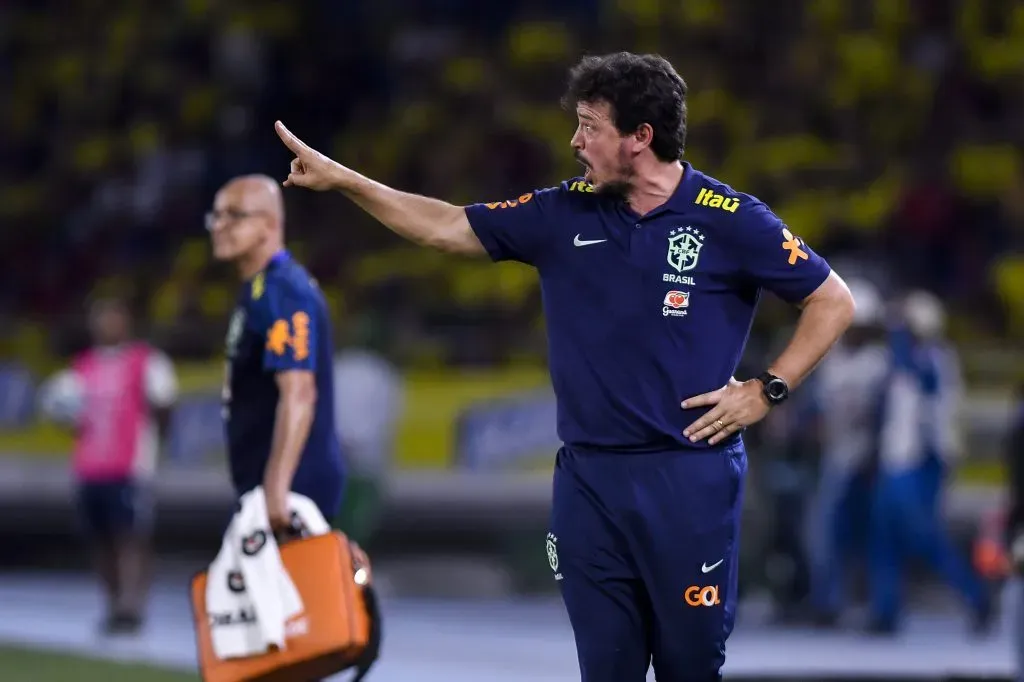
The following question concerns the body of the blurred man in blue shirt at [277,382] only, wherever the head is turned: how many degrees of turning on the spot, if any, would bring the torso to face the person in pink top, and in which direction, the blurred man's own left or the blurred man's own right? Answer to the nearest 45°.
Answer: approximately 90° to the blurred man's own right

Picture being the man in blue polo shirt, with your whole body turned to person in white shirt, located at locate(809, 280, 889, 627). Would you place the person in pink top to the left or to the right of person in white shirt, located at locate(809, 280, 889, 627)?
left

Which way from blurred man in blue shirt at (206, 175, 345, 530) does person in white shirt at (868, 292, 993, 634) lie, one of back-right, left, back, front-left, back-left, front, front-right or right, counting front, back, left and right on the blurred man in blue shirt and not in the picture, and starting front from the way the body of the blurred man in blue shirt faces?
back-right

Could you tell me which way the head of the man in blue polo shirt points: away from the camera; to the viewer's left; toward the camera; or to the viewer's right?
to the viewer's left

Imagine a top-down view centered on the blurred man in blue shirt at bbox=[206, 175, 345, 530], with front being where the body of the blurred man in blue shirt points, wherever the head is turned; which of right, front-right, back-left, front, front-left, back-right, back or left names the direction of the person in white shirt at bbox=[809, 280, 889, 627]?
back-right

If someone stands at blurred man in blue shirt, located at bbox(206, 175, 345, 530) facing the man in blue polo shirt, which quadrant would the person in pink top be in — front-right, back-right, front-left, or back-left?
back-left

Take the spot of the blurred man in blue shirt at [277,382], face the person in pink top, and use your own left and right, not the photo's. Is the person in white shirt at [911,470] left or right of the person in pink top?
right

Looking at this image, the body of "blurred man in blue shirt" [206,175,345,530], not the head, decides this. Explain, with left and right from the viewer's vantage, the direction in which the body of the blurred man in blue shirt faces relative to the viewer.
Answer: facing to the left of the viewer

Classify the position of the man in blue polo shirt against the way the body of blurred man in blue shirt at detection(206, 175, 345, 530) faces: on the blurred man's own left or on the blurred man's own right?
on the blurred man's own left
